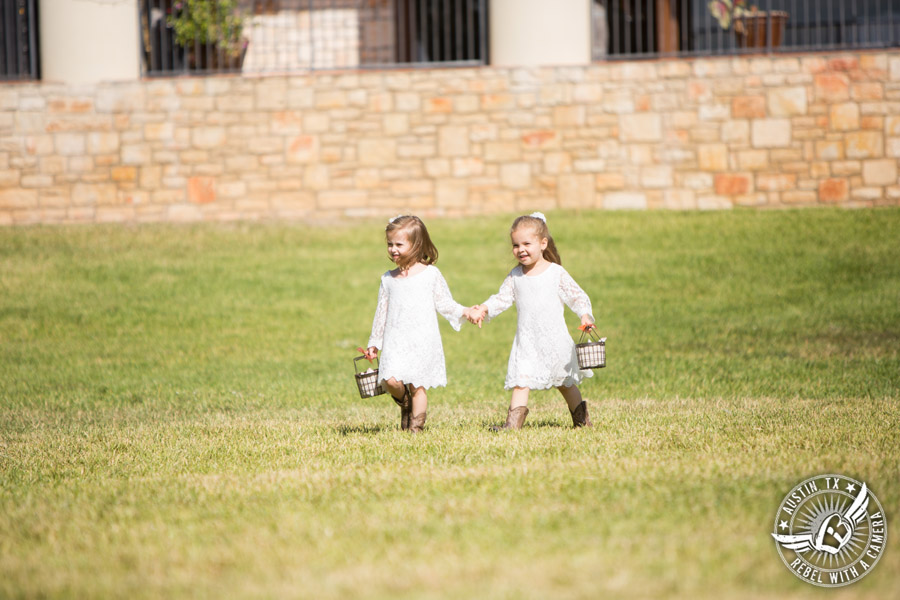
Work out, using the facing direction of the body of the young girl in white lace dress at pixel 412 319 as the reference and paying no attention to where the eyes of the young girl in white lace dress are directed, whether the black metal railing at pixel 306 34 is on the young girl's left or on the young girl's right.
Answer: on the young girl's right

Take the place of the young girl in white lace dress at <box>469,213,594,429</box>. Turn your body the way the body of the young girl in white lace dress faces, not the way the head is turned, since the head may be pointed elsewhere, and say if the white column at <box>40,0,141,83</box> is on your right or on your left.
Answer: on your right

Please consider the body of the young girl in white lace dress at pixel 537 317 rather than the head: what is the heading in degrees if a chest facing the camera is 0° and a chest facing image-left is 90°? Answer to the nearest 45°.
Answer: approximately 45°

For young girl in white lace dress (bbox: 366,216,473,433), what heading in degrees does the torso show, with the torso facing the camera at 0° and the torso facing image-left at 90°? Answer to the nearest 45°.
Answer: approximately 45°

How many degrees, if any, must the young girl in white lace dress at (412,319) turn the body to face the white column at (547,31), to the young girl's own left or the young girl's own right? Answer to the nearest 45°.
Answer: approximately 135° to the young girl's own right

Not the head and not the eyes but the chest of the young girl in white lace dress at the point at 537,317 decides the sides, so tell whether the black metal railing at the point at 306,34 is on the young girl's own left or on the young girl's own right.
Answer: on the young girl's own right
